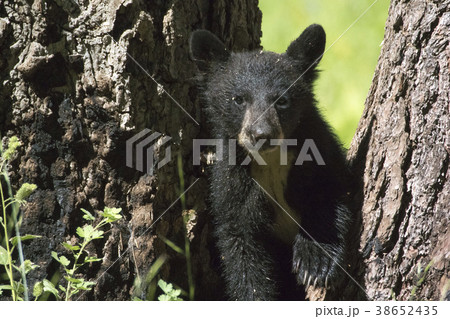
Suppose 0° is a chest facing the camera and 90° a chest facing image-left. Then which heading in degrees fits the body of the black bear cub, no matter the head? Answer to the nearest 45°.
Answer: approximately 0°

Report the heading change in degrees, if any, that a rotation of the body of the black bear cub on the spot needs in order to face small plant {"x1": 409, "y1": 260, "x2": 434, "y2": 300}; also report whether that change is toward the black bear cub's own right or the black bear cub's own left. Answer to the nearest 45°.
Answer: approximately 45° to the black bear cub's own left

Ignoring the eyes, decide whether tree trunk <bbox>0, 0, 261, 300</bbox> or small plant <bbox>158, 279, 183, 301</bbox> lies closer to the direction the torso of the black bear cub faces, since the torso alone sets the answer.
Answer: the small plant

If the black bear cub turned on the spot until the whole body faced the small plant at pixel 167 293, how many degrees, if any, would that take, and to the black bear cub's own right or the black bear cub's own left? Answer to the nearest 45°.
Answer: approximately 45° to the black bear cub's own right

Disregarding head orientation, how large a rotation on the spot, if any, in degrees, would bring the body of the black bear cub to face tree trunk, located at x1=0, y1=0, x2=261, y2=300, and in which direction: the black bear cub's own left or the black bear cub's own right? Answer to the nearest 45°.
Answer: approximately 90° to the black bear cub's own right
